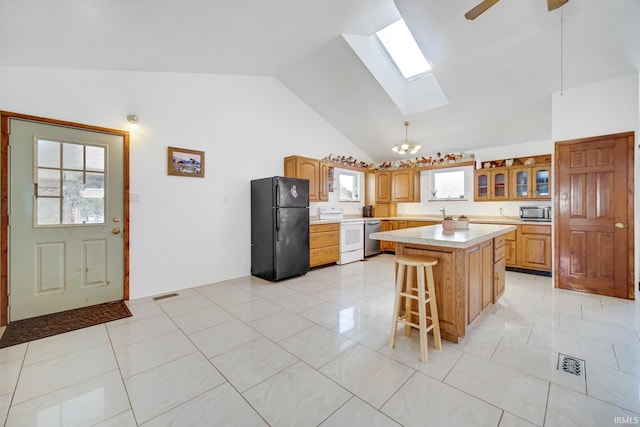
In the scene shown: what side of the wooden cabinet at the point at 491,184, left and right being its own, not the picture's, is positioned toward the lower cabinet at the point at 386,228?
right

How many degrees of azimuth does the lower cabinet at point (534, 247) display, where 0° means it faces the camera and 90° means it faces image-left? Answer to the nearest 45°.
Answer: approximately 0°

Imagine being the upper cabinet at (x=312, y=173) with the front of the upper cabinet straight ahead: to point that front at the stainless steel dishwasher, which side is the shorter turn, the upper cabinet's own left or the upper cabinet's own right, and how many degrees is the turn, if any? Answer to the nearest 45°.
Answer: approximately 90° to the upper cabinet's own left

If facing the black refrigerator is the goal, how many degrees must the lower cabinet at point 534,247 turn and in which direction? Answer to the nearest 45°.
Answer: approximately 45° to its right

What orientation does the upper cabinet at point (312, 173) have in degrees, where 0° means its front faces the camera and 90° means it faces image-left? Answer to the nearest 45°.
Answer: approximately 315°

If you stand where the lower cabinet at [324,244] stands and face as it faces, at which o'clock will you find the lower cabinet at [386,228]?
the lower cabinet at [386,228] is roughly at 9 o'clock from the lower cabinet at [324,244].

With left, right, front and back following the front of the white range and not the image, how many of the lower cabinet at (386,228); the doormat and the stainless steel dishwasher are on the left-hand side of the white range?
2

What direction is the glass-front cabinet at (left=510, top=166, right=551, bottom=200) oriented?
toward the camera

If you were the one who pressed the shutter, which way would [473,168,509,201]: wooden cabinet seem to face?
facing the viewer

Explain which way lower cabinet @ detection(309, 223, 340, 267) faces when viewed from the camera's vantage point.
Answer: facing the viewer and to the right of the viewer

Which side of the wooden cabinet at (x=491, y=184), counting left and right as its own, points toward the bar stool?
front
